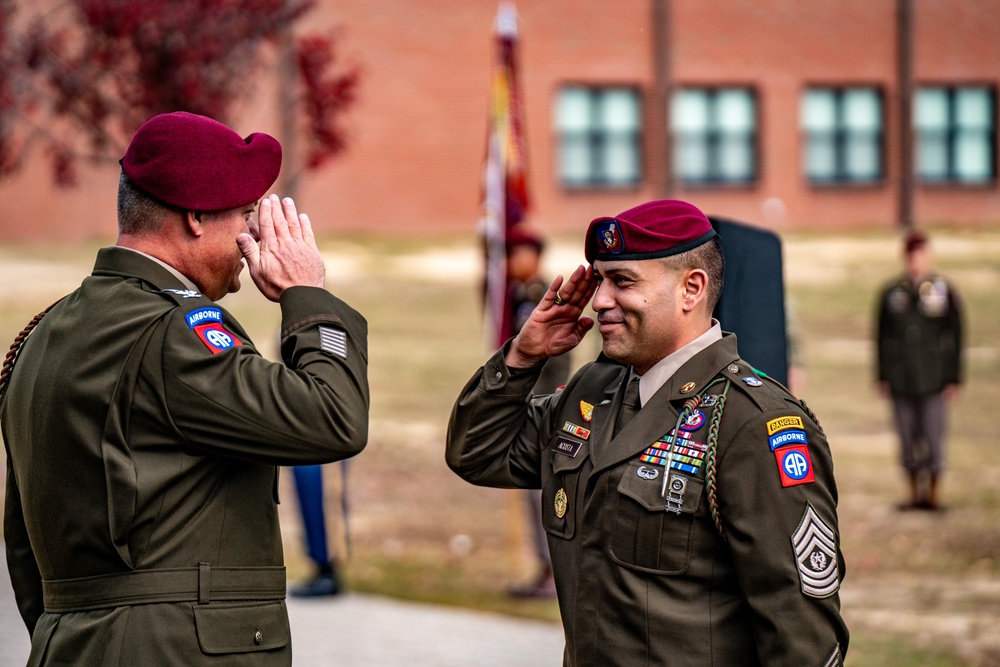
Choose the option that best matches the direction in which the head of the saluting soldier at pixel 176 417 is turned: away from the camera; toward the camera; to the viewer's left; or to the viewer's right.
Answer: to the viewer's right

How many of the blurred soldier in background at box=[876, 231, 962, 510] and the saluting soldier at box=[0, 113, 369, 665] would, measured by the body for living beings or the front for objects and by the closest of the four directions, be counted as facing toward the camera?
1

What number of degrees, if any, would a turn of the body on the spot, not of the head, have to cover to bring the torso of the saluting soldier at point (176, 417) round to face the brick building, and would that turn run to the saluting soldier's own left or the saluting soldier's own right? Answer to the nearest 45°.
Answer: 0° — they already face it

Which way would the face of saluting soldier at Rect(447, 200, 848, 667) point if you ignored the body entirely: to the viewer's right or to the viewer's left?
to the viewer's left

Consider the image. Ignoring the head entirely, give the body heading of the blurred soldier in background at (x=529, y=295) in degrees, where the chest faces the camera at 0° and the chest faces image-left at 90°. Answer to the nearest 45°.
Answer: approximately 45°

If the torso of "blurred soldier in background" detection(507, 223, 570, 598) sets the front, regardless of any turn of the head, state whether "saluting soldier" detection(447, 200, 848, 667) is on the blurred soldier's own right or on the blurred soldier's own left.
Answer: on the blurred soldier's own left

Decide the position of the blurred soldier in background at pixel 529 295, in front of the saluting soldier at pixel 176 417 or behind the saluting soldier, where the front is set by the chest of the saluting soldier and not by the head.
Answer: in front

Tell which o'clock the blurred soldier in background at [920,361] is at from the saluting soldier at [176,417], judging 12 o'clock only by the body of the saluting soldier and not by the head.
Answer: The blurred soldier in background is roughly at 12 o'clock from the saluting soldier.

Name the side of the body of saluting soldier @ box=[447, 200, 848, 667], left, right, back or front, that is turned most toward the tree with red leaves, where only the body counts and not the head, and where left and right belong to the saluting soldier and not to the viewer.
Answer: right
